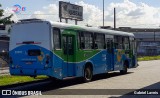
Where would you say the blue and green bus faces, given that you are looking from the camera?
facing away from the viewer and to the right of the viewer
